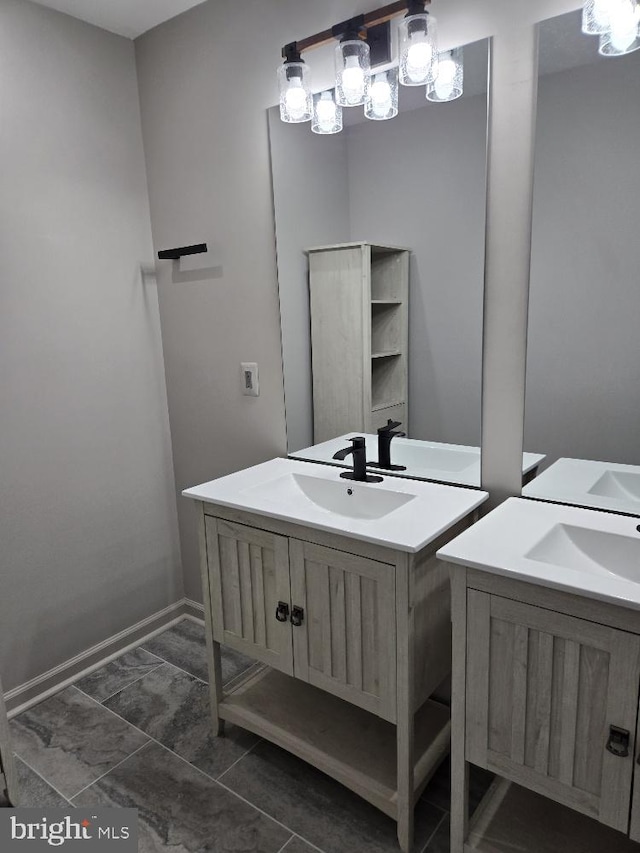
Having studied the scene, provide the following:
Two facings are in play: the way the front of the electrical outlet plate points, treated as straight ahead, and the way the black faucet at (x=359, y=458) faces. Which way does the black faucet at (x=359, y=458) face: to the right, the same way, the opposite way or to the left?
the same way

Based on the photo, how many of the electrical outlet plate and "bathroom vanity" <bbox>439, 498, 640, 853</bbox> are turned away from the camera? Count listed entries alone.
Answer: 0

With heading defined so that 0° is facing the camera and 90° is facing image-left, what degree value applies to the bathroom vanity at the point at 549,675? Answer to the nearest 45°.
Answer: approximately 45°

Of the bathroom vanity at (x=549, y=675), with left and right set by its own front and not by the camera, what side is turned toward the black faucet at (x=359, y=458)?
right

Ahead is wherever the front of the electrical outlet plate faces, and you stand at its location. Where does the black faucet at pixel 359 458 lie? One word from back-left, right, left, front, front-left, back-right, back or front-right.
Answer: left

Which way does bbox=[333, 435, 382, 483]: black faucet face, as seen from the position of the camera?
facing the viewer and to the left of the viewer

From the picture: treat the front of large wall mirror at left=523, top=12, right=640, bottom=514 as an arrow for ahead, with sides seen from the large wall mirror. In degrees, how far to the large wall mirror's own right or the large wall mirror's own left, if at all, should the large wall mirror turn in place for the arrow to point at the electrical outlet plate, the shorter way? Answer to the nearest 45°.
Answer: approximately 45° to the large wall mirror's own right

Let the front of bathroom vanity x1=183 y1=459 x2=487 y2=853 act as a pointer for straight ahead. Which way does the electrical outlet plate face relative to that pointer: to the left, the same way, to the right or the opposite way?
the same way

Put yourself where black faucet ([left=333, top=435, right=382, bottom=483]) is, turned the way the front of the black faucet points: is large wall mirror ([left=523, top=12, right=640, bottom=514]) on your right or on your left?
on your left

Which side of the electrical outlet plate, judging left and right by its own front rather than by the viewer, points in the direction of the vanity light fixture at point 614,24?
left

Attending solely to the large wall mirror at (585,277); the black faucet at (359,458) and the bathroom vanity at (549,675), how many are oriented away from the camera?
0

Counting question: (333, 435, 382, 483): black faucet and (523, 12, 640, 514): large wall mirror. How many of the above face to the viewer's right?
0

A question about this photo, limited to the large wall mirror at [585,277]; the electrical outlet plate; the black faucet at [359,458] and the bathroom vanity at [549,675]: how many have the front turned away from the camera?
0

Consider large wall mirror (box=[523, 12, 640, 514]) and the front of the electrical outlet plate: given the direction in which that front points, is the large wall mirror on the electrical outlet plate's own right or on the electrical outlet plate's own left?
on the electrical outlet plate's own left

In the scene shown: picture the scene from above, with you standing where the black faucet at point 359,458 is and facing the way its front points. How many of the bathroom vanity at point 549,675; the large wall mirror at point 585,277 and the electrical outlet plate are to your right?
1
